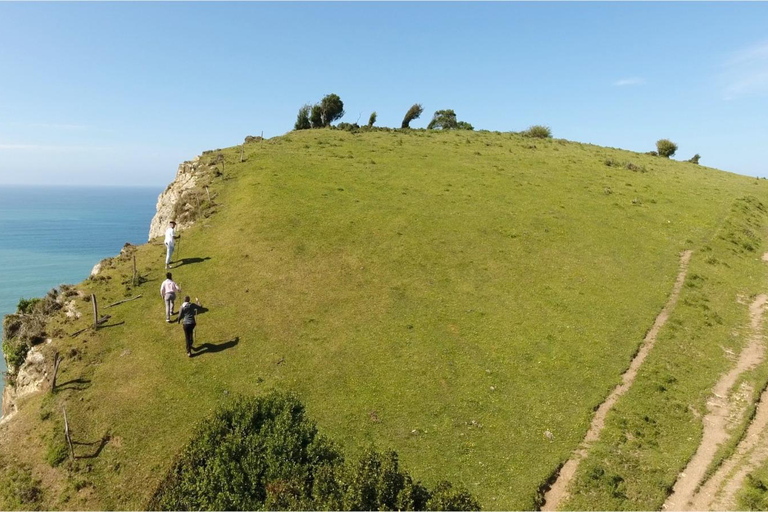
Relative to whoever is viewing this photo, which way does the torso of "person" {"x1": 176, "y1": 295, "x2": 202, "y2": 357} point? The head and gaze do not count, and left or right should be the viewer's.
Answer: facing away from the viewer

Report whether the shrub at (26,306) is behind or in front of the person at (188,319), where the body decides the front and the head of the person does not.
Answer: in front

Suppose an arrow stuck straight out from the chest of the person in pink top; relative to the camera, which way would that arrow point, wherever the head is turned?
away from the camera

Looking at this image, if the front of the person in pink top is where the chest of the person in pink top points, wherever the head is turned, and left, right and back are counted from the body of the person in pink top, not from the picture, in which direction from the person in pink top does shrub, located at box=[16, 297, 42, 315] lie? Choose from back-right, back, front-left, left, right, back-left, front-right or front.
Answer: front-left

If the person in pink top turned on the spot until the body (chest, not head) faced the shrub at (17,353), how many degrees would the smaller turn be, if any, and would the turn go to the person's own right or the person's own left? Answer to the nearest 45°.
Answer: approximately 90° to the person's own left

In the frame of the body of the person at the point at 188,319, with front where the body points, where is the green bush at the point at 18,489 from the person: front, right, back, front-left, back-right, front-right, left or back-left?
back-left

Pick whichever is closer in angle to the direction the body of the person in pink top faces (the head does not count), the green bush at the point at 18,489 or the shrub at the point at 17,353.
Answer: the shrub

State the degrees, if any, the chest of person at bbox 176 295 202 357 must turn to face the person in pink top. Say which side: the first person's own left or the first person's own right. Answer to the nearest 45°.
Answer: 0° — they already face them

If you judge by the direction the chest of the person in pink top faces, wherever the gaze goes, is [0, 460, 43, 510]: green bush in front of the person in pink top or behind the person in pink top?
behind

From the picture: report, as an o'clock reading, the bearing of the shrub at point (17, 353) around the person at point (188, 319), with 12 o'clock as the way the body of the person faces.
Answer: The shrub is roughly at 10 o'clock from the person.

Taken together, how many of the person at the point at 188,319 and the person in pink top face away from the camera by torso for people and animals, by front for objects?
2
